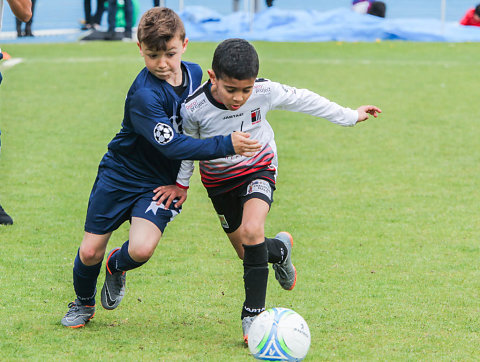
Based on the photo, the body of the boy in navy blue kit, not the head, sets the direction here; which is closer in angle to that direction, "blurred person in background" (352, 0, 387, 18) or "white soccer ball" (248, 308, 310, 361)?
the white soccer ball

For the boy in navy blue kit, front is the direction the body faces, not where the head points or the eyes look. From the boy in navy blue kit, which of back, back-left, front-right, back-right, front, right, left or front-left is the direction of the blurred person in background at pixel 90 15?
back-left

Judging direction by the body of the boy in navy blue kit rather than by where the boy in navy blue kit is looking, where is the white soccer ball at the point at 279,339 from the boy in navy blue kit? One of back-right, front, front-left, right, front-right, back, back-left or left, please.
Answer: front

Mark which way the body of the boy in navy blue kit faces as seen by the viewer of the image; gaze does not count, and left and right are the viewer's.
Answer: facing the viewer and to the right of the viewer

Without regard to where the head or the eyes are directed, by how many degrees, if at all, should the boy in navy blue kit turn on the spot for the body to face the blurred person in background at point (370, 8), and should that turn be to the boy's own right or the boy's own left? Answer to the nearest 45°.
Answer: approximately 135° to the boy's own left

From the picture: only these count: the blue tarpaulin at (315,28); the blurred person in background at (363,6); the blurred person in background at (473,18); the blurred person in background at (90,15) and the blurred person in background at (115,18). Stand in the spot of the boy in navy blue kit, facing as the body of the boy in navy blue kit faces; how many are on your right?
0

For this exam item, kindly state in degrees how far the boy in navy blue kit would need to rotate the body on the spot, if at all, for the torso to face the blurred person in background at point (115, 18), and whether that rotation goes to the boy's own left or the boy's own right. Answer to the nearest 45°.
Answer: approximately 135° to the boy's own left

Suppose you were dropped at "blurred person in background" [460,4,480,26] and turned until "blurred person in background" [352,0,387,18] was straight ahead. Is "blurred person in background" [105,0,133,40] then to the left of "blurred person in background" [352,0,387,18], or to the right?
left

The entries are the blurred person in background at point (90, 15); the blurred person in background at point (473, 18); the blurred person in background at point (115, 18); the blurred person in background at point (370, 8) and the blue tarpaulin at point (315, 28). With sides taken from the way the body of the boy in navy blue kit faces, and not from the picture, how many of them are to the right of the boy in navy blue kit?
0

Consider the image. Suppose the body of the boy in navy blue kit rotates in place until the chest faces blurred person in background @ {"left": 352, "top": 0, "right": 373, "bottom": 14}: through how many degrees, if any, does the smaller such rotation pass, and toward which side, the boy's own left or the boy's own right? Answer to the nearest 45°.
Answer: approximately 135° to the boy's own left

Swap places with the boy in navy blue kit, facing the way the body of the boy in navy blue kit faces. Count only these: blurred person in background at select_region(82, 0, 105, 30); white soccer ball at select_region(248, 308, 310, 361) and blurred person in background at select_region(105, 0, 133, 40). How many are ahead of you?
1
